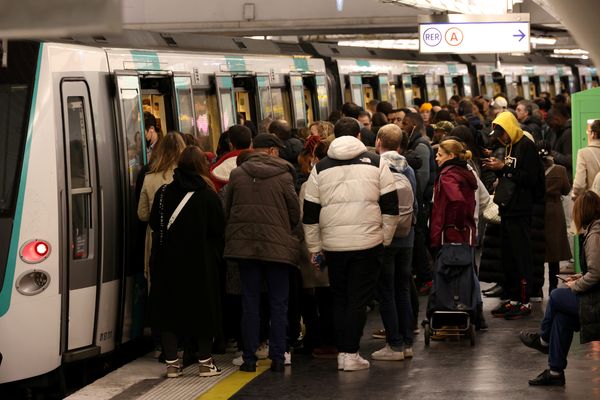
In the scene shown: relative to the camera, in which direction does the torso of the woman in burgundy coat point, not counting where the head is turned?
to the viewer's left

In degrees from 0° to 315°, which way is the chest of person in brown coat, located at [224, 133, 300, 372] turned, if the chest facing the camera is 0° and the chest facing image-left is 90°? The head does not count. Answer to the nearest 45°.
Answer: approximately 180°

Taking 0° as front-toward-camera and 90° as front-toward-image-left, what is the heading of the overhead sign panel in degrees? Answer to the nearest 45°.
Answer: approximately 0°

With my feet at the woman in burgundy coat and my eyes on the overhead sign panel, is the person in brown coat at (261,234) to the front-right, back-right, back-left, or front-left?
back-left

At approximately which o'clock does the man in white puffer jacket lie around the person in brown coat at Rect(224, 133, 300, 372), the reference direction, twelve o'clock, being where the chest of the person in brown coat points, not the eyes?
The man in white puffer jacket is roughly at 3 o'clock from the person in brown coat.

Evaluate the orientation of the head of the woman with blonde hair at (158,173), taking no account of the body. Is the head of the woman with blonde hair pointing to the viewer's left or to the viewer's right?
to the viewer's left

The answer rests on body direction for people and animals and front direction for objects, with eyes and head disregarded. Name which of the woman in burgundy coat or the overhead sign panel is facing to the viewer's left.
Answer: the woman in burgundy coat

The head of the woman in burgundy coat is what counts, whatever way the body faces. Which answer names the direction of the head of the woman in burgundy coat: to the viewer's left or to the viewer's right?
to the viewer's left

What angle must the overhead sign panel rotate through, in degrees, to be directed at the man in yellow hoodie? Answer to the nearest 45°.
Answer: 0° — it already faces them

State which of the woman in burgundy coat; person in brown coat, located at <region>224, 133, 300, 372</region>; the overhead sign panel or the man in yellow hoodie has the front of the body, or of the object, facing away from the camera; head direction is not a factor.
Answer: the person in brown coat

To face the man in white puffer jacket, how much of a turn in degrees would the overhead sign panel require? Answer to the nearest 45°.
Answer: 0° — it already faces them
